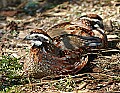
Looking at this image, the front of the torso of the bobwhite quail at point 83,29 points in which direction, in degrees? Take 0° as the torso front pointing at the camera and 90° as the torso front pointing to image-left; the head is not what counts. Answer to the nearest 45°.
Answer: approximately 270°
